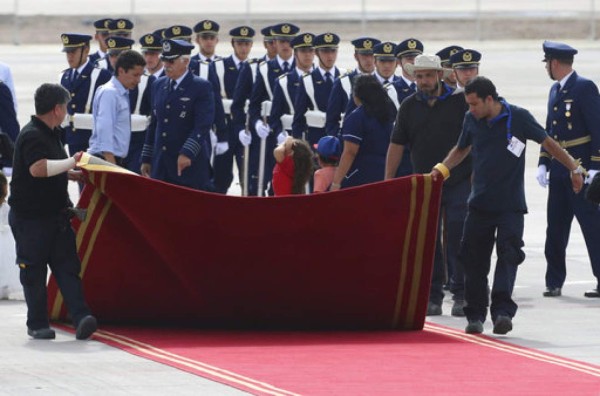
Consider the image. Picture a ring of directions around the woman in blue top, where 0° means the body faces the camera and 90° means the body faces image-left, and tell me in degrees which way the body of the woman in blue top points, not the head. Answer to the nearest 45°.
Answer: approximately 135°

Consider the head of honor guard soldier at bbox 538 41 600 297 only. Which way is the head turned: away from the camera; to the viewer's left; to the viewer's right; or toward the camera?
to the viewer's left

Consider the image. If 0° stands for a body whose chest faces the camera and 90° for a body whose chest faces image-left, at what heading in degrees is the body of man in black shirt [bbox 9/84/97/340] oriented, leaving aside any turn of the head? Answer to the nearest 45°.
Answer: approximately 270°

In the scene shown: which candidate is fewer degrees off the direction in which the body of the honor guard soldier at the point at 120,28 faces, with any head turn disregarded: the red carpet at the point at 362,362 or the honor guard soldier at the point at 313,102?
the red carpet
